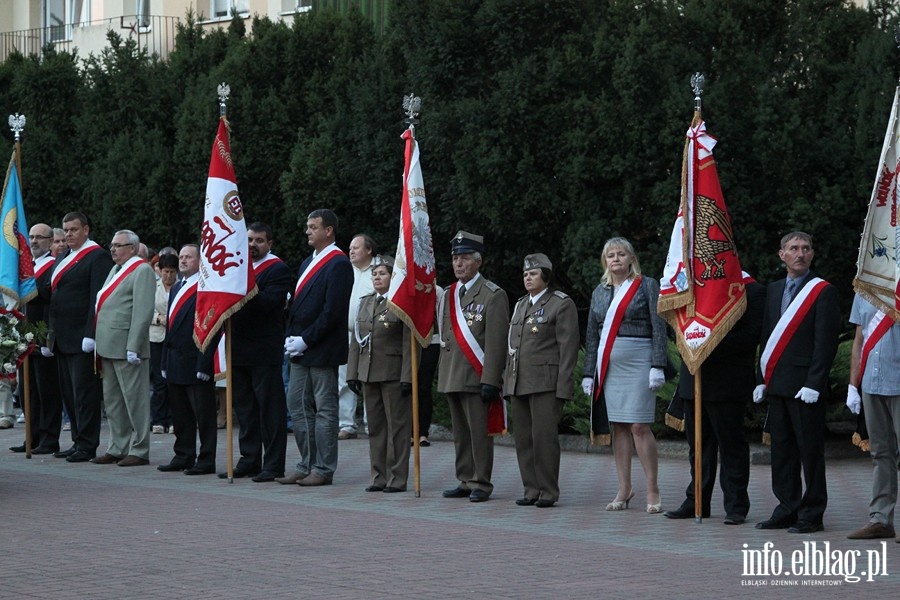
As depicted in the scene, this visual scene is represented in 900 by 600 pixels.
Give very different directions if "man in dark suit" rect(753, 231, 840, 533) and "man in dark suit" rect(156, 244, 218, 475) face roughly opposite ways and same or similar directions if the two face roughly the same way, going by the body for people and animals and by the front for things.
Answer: same or similar directions

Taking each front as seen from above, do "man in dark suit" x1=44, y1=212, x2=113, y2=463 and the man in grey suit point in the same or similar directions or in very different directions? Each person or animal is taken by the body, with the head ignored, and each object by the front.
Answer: same or similar directions

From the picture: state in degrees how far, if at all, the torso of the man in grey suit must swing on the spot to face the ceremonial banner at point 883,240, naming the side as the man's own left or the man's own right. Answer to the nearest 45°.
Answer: approximately 90° to the man's own left

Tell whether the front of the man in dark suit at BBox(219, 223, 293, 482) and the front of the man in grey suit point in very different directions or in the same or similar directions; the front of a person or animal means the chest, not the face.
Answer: same or similar directions

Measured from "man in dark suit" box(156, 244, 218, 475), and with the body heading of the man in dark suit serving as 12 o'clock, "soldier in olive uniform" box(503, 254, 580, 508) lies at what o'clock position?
The soldier in olive uniform is roughly at 9 o'clock from the man in dark suit.

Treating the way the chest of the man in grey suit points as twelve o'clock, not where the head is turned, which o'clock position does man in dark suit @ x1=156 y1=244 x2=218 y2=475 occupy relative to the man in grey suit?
The man in dark suit is roughly at 9 o'clock from the man in grey suit.

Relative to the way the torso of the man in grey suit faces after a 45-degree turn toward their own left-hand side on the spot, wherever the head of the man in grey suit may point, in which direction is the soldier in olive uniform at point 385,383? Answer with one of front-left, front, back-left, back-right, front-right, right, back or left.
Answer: front-left

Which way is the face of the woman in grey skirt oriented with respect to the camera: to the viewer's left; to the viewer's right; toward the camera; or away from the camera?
toward the camera

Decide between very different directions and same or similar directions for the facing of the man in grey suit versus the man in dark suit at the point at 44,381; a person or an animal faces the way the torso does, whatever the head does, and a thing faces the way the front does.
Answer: same or similar directions

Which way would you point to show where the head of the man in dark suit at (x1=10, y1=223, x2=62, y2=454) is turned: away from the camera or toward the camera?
toward the camera

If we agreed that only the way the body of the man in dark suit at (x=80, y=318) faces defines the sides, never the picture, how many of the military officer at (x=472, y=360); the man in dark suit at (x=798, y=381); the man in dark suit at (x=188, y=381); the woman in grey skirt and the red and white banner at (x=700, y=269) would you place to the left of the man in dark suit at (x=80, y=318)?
5

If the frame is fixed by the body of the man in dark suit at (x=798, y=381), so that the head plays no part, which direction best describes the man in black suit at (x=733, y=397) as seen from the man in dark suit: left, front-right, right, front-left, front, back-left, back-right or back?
right

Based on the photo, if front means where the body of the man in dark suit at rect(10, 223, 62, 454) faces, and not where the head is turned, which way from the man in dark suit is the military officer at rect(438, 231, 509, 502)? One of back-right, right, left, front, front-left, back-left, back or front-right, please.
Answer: left

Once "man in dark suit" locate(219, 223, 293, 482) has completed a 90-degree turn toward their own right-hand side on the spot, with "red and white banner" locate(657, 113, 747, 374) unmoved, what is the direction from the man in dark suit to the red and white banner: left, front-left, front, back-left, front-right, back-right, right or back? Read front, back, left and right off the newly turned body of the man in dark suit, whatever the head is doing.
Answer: back

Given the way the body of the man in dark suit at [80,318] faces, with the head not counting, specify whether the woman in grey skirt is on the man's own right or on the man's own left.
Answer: on the man's own left

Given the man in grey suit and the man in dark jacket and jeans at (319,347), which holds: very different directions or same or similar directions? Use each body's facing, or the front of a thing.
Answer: same or similar directions

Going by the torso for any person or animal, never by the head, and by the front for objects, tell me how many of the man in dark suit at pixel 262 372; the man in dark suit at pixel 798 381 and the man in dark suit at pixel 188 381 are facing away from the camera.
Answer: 0

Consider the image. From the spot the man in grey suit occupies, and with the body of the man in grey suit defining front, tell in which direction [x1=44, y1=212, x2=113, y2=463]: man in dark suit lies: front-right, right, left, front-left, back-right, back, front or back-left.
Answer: right

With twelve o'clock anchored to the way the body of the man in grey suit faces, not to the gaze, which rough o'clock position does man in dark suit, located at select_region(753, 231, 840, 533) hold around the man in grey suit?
The man in dark suit is roughly at 9 o'clock from the man in grey suit.

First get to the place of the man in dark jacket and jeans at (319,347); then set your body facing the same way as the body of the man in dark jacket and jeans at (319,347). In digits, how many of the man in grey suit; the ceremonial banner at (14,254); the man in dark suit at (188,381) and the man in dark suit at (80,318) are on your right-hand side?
4

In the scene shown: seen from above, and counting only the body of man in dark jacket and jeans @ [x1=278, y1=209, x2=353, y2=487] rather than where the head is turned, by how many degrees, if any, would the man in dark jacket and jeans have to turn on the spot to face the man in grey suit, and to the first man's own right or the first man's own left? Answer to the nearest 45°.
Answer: approximately 90° to the first man's own right

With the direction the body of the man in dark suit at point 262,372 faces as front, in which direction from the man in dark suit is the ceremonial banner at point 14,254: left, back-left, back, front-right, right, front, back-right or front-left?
right

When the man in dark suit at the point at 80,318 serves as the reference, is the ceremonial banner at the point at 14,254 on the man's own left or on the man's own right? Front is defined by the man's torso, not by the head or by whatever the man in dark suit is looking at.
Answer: on the man's own right

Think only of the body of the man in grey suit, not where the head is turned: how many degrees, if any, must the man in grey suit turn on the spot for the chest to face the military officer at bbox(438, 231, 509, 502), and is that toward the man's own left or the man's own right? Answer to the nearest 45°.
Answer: approximately 90° to the man's own left

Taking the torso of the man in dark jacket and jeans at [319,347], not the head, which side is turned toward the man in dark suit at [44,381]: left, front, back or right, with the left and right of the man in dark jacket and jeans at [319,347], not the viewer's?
right
